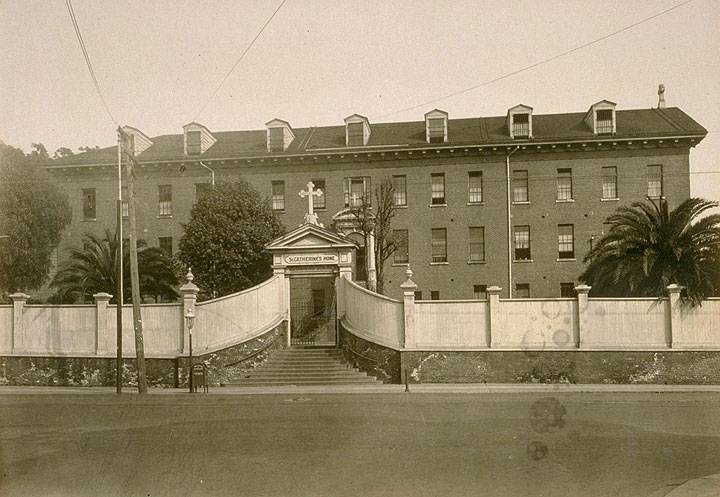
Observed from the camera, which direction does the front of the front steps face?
facing the viewer

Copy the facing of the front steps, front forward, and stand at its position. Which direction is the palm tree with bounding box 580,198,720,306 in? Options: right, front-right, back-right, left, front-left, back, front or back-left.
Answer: left

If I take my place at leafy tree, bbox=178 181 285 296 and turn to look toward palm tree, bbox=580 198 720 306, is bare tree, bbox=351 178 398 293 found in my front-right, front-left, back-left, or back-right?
front-left

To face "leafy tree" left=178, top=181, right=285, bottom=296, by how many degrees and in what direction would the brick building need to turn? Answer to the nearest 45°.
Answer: approximately 45° to its right

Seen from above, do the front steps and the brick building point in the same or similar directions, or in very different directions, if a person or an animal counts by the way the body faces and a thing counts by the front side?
same or similar directions

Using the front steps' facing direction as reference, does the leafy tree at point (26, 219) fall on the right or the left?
on its right

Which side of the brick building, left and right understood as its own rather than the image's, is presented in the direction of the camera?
front

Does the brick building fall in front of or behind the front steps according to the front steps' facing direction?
behind

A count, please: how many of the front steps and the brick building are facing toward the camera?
2

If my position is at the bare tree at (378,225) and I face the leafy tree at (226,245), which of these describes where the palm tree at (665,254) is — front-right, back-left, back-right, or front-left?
back-left

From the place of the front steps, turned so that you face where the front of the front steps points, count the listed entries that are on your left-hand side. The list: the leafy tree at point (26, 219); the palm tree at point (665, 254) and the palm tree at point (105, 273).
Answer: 1
